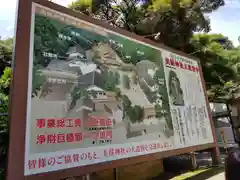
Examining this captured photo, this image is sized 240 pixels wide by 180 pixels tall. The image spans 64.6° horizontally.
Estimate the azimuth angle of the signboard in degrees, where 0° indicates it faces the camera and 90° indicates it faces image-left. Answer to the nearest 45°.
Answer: approximately 315°
